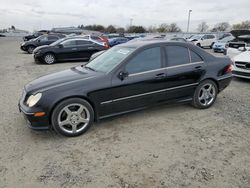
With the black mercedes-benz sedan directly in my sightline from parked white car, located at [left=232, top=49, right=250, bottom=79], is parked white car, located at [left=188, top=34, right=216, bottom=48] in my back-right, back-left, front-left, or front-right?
back-right

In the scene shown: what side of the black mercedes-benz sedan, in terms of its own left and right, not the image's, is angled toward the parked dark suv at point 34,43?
right

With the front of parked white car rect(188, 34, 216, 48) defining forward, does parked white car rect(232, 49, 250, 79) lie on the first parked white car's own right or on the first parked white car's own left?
on the first parked white car's own left

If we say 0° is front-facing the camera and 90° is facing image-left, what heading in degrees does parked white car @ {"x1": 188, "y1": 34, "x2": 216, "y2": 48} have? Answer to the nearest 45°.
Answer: approximately 45°

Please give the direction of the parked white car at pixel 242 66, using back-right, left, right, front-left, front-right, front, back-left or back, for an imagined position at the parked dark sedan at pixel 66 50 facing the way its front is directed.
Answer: back-left

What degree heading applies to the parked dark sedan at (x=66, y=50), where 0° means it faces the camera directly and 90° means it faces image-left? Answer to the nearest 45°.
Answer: approximately 90°

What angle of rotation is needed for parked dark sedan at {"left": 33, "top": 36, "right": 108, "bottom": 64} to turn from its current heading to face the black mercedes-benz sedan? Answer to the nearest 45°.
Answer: approximately 90° to its left
